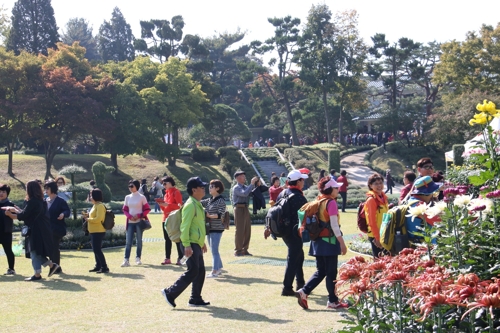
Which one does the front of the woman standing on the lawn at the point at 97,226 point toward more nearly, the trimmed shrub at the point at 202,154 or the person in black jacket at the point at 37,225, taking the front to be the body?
the person in black jacket

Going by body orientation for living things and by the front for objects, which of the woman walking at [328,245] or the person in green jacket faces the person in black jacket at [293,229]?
the person in green jacket

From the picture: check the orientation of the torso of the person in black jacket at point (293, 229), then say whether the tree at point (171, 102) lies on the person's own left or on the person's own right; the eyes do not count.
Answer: on the person's own left

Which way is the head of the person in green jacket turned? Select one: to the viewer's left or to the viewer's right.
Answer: to the viewer's right

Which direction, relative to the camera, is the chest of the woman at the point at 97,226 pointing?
to the viewer's left

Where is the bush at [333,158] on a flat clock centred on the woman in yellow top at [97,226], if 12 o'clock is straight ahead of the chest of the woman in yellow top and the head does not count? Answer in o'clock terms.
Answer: The bush is roughly at 4 o'clock from the woman in yellow top.

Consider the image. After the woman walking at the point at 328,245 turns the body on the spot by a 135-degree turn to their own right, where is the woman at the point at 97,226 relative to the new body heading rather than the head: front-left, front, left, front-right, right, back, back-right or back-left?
right

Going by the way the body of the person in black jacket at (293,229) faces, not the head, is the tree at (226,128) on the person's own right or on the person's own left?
on the person's own left

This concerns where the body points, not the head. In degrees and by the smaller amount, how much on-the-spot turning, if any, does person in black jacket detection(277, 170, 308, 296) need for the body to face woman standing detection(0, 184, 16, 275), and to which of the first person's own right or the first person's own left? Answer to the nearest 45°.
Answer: approximately 135° to the first person's own left

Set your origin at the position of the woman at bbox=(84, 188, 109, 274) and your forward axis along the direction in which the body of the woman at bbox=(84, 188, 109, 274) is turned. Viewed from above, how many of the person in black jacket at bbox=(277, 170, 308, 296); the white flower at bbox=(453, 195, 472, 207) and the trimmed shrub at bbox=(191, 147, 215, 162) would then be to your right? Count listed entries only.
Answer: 1
